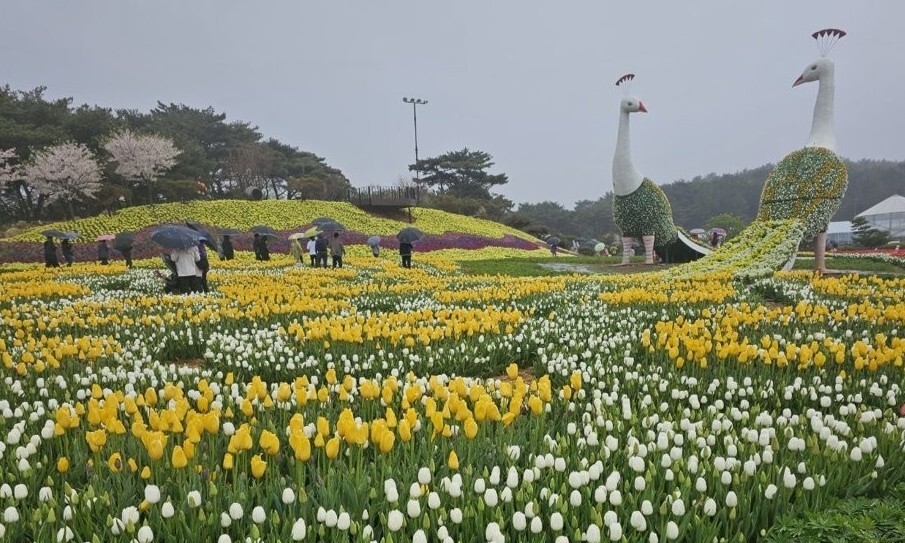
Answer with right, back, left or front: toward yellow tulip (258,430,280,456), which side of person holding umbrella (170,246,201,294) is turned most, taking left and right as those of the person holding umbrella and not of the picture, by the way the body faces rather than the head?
back

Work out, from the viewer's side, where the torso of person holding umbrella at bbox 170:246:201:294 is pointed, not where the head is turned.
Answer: away from the camera

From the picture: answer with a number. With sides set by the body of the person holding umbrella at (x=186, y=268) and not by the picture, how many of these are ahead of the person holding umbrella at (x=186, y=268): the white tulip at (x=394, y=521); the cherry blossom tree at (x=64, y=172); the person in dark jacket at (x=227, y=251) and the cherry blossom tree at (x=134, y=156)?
3

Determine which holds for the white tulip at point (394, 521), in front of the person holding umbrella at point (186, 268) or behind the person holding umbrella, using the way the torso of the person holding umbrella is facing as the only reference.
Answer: behind

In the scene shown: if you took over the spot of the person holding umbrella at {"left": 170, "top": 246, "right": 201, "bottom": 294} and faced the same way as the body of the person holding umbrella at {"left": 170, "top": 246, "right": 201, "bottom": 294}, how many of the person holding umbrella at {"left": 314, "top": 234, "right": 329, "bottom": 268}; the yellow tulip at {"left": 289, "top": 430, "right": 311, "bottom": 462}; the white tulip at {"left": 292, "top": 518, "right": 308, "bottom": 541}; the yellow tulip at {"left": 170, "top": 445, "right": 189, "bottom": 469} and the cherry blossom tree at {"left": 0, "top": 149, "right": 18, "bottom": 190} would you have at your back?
3

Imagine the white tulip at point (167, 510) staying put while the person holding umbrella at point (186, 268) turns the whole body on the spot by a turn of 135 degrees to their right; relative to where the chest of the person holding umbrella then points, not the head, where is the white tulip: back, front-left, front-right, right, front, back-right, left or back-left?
front-right

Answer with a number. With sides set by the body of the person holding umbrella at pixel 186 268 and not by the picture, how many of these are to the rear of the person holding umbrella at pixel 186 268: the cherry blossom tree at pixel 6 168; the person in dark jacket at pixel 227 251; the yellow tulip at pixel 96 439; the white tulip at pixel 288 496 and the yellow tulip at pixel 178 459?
3
